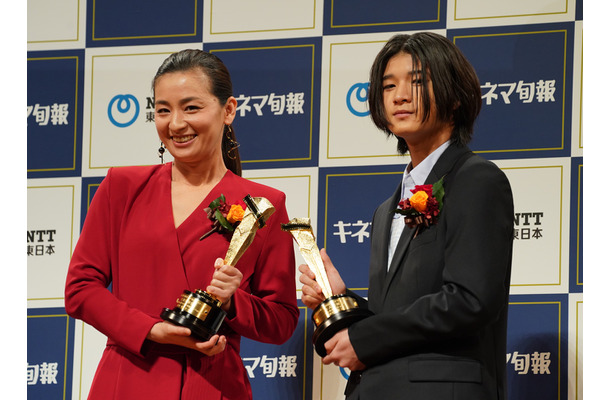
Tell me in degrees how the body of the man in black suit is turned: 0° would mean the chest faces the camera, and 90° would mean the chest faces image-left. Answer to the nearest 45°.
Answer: approximately 45°

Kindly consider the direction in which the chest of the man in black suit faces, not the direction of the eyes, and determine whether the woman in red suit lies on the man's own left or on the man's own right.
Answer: on the man's own right
